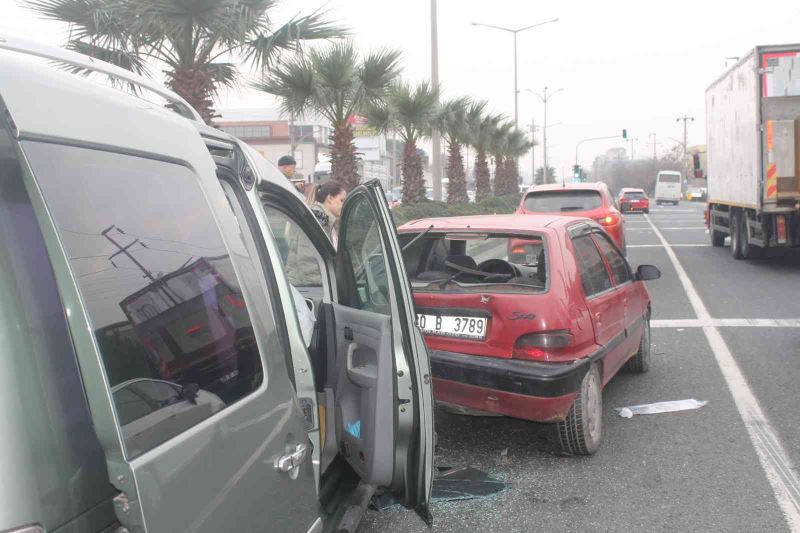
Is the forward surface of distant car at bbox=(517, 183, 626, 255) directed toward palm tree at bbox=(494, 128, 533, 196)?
yes

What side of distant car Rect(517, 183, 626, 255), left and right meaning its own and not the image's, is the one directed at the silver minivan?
back

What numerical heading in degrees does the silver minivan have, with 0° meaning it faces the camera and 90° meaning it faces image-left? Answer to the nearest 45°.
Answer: approximately 225°

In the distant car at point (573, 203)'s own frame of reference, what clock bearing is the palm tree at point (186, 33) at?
The palm tree is roughly at 8 o'clock from the distant car.

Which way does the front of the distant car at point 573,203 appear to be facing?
away from the camera

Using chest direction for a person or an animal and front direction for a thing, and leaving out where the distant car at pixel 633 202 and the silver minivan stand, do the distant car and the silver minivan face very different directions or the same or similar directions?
same or similar directions

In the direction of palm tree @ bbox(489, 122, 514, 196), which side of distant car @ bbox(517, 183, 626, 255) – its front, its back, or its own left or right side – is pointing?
front

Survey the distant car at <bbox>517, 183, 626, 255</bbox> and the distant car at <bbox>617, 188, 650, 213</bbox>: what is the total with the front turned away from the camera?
2

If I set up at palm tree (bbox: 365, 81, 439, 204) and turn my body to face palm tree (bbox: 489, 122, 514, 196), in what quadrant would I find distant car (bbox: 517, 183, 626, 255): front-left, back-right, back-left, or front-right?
back-right

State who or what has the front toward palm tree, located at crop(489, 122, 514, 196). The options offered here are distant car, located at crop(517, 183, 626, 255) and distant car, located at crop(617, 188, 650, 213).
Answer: distant car, located at crop(517, 183, 626, 255)

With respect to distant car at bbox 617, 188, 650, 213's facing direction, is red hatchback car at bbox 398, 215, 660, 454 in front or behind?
behind

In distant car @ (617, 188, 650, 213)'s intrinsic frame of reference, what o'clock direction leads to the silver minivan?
The silver minivan is roughly at 6 o'clock from the distant car.

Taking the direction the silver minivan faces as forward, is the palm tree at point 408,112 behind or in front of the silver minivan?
in front

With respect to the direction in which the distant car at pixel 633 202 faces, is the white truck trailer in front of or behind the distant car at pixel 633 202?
behind

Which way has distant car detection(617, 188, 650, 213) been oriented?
away from the camera
